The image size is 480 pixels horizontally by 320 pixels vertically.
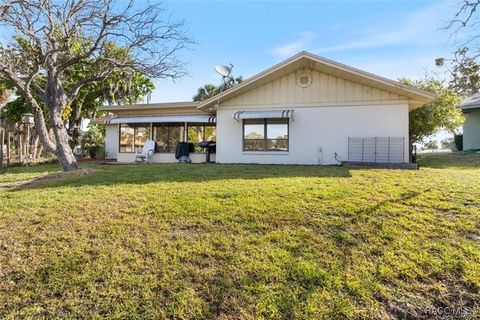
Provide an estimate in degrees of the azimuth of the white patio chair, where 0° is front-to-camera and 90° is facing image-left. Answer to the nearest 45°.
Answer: approximately 45°

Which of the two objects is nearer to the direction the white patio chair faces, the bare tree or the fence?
the bare tree

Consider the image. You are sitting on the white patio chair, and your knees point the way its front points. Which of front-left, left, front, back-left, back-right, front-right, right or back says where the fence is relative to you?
left

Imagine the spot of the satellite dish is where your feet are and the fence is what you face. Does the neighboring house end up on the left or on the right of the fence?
left

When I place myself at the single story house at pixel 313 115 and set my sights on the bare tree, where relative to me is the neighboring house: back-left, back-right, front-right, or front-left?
back-right

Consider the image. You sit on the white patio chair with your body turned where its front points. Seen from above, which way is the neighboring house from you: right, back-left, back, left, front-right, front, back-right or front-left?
back-left

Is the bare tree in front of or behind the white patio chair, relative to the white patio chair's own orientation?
in front

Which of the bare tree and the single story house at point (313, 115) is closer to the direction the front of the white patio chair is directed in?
the bare tree
